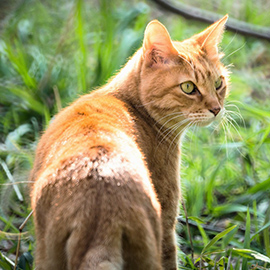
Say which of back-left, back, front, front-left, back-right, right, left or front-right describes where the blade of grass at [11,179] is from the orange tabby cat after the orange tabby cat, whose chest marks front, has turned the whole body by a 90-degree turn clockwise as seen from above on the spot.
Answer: back

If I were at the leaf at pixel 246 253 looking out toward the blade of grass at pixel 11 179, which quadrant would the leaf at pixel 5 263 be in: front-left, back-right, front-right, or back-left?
front-left

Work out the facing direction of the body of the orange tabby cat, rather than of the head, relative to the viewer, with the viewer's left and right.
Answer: facing away from the viewer and to the right of the viewer
